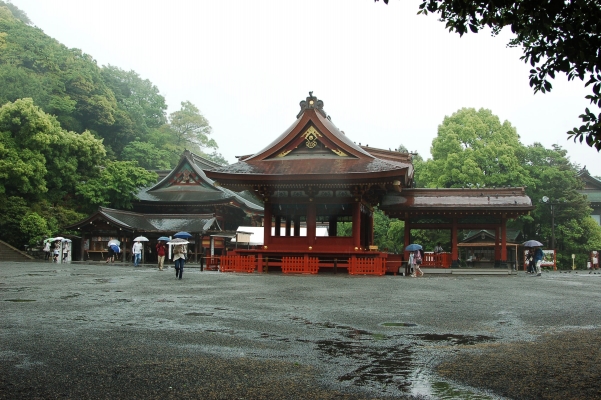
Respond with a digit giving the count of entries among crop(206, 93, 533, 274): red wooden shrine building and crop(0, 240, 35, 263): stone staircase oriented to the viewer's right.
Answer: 1

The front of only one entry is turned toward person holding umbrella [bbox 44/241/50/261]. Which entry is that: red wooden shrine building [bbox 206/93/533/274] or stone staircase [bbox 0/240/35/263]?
the stone staircase

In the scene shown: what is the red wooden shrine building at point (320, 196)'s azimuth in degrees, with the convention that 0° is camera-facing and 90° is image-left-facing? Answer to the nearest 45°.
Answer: approximately 0°

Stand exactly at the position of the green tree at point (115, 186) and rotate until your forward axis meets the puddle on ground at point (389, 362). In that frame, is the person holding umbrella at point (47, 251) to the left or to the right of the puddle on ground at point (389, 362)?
right

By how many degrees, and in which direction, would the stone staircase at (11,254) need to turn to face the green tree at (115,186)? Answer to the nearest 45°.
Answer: approximately 45° to its left

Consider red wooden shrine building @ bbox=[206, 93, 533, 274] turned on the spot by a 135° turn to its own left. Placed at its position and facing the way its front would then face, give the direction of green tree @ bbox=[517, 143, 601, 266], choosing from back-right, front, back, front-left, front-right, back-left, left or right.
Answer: front

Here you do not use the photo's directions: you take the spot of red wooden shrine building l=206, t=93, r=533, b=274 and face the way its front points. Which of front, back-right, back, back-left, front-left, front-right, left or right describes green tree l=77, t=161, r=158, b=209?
back-right

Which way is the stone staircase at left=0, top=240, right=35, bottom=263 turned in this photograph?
to the viewer's right

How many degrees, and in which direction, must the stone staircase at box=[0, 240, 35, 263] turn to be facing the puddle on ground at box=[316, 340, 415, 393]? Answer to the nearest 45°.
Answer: approximately 90° to its right

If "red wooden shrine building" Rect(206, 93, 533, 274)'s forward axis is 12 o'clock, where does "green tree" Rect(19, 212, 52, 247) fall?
The green tree is roughly at 4 o'clock from the red wooden shrine building.

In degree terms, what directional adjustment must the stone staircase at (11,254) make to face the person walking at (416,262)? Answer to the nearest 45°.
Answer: approximately 45° to its right

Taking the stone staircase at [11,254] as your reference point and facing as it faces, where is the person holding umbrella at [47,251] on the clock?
The person holding umbrella is roughly at 12 o'clock from the stone staircase.
